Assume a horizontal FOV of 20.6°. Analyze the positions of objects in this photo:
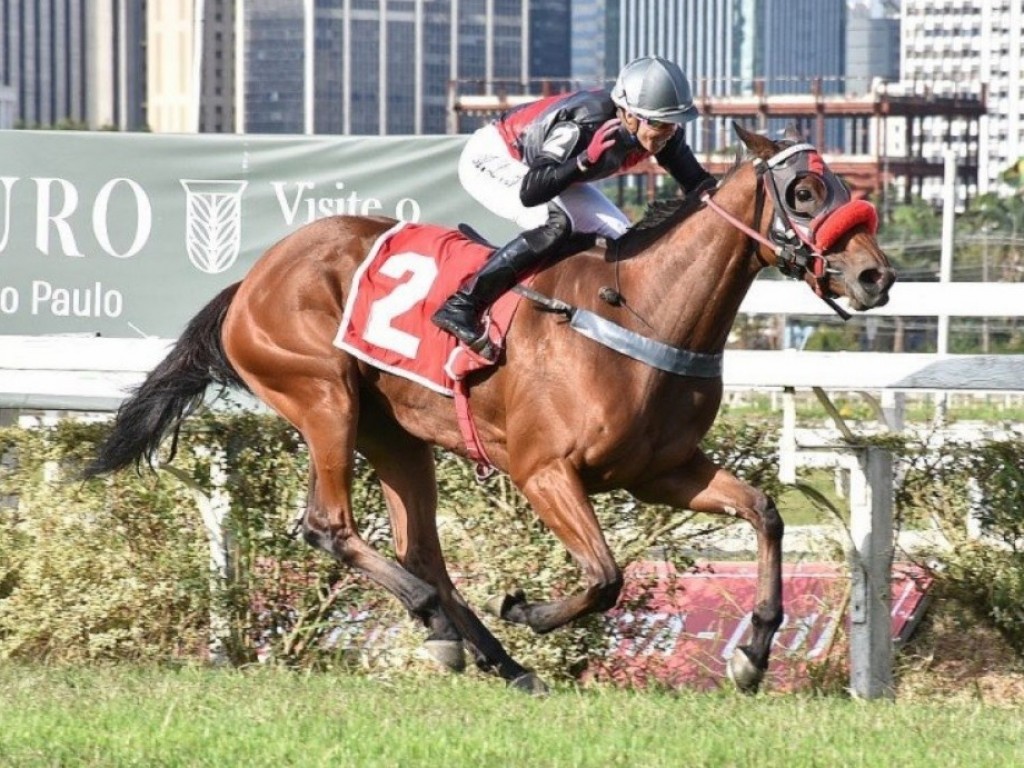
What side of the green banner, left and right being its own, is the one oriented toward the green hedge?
front

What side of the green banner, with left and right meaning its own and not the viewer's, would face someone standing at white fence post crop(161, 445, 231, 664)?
front

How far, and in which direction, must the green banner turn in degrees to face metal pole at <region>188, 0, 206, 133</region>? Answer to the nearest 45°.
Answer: approximately 180°

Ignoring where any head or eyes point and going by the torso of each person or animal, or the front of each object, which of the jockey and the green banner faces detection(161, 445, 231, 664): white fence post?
the green banner

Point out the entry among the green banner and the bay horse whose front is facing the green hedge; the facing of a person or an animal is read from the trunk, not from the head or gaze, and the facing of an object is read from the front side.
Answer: the green banner

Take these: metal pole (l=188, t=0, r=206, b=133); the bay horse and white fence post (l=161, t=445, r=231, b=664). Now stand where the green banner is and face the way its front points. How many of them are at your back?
1

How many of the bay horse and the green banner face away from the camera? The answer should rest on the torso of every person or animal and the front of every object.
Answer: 0

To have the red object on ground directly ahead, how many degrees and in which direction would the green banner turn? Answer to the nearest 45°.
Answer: approximately 45° to its left

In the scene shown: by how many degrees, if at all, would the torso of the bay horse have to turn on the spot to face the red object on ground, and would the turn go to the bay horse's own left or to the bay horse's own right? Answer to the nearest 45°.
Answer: approximately 90° to the bay horse's own left

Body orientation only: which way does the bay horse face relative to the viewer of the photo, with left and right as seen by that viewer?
facing the viewer and to the right of the viewer

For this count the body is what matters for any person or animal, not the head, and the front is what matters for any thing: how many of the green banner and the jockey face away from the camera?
0

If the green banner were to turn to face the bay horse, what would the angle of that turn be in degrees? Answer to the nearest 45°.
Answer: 0° — it already faces it

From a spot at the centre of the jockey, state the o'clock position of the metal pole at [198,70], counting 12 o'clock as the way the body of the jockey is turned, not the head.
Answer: The metal pole is roughly at 7 o'clock from the jockey.
